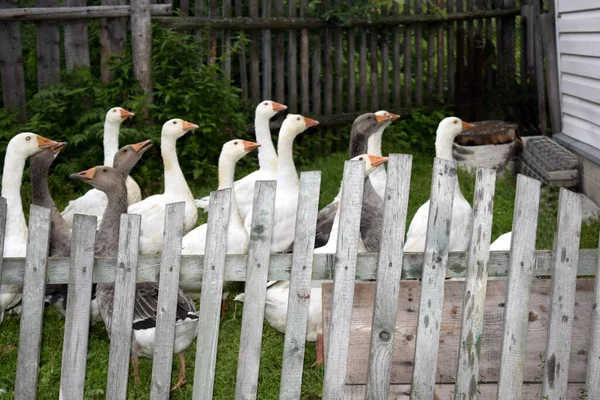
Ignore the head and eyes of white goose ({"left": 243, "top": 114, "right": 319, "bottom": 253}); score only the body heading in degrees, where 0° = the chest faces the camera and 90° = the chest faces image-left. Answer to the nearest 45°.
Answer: approximately 270°

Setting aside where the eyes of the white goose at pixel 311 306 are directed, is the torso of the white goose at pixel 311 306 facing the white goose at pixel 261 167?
no

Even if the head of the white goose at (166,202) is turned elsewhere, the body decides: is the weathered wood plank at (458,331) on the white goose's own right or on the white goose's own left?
on the white goose's own right

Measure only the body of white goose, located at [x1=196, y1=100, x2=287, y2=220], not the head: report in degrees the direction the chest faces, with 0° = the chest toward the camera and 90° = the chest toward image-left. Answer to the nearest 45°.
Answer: approximately 270°

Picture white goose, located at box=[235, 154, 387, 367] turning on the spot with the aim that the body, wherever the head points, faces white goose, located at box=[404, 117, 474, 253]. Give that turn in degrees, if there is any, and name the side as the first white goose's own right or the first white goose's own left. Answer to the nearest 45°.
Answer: approximately 45° to the first white goose's own left

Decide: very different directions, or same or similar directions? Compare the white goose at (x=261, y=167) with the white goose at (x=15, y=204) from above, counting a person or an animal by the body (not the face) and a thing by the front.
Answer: same or similar directions

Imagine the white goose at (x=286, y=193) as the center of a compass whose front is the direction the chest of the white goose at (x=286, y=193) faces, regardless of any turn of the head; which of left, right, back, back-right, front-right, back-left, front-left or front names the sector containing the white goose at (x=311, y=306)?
right

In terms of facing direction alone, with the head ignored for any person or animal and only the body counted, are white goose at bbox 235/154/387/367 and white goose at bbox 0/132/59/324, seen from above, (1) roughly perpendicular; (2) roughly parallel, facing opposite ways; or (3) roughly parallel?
roughly parallel

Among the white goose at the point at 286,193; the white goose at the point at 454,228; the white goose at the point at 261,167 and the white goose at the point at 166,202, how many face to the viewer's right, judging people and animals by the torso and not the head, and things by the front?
4

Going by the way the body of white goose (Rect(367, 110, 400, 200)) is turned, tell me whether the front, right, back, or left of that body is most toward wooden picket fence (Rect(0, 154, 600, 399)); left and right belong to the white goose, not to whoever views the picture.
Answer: right

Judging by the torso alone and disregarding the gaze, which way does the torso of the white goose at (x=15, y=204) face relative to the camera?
to the viewer's right

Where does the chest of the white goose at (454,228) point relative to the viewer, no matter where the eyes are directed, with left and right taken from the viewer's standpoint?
facing to the right of the viewer

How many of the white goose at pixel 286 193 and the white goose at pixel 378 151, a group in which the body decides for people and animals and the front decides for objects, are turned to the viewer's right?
2

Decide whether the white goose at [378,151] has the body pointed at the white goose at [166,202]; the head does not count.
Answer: no
